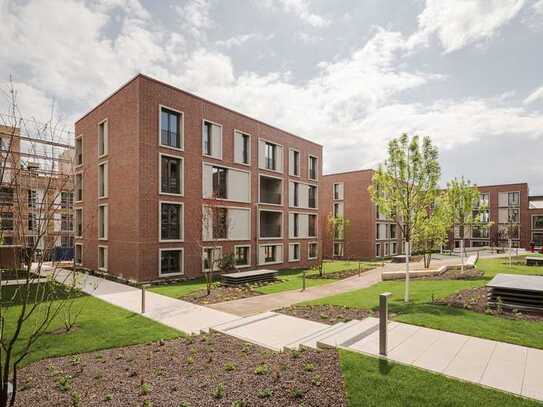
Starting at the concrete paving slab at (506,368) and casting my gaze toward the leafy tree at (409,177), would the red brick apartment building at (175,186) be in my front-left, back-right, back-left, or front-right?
front-left
